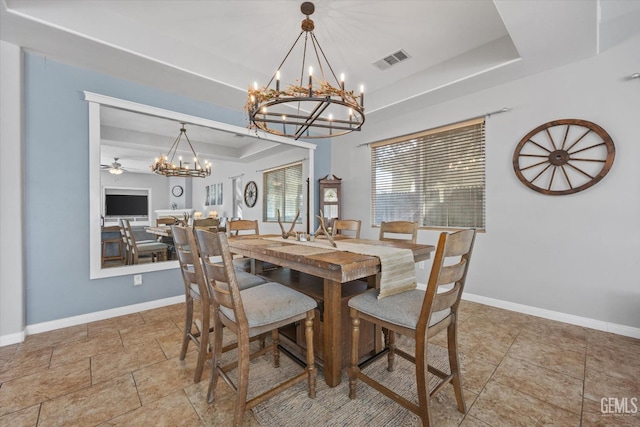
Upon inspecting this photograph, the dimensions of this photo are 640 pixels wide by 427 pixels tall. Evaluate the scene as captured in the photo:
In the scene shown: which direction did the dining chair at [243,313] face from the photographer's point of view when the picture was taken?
facing away from the viewer and to the right of the viewer

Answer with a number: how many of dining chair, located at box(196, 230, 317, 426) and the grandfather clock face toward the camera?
1

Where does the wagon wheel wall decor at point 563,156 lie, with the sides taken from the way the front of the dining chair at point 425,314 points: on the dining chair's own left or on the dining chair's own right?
on the dining chair's own right

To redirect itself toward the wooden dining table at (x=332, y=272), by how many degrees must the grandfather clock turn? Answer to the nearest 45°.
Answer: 0° — it already faces it

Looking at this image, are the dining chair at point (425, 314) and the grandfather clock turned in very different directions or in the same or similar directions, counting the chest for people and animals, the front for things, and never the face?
very different directions

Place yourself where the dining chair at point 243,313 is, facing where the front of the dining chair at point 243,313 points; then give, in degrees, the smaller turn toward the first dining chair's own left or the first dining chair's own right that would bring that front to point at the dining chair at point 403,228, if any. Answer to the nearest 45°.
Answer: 0° — it already faces it

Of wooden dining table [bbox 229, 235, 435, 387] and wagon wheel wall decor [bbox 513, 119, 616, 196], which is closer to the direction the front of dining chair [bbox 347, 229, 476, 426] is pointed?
the wooden dining table

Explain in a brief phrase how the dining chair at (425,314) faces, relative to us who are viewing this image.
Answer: facing away from the viewer and to the left of the viewer

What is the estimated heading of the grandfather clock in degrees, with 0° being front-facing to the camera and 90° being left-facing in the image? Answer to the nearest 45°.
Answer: approximately 0°
